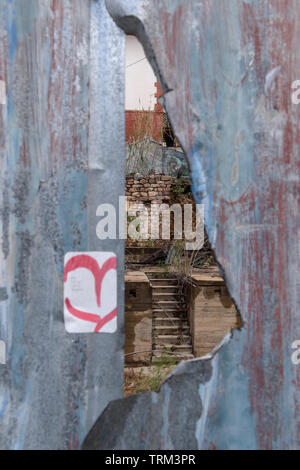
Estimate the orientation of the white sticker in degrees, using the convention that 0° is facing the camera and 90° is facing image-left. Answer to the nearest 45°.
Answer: approximately 0°
